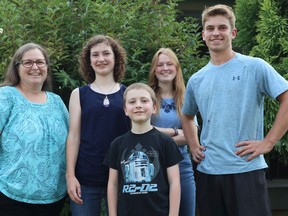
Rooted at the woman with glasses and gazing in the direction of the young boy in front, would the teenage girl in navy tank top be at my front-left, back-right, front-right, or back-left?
front-left

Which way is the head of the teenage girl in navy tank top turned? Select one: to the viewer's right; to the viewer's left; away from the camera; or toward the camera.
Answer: toward the camera

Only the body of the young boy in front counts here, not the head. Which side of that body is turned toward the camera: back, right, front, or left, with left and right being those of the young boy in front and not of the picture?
front

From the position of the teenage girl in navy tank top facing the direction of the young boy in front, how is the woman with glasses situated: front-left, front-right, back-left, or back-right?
back-right

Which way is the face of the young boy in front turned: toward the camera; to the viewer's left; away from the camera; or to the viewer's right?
toward the camera

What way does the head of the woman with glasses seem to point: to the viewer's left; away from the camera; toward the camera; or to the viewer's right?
toward the camera

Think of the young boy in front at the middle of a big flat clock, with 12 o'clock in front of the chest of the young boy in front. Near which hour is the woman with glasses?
The woman with glasses is roughly at 3 o'clock from the young boy in front.

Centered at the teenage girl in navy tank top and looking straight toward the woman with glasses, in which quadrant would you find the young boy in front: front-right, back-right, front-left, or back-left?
back-left
